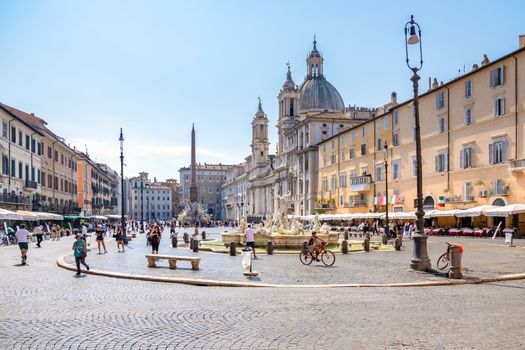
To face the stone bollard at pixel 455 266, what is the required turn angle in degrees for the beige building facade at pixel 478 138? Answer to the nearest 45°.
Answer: approximately 45° to its left

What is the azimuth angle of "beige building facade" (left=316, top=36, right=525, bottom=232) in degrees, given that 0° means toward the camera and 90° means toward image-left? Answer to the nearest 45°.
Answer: approximately 45°

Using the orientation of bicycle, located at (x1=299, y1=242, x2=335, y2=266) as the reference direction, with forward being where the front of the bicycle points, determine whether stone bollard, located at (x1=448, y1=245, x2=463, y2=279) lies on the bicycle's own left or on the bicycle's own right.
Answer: on the bicycle's own right

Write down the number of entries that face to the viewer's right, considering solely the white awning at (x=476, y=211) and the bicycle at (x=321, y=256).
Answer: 1

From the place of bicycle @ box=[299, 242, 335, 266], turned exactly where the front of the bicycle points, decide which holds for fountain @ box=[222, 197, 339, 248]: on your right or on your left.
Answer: on your left

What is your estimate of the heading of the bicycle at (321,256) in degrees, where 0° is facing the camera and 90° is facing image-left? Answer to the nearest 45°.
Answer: approximately 270°

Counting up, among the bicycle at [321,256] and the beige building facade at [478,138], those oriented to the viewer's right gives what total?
1

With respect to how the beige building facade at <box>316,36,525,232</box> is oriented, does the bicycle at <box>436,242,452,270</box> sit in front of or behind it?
in front

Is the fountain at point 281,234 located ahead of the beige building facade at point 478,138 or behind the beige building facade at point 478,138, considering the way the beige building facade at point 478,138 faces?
ahead

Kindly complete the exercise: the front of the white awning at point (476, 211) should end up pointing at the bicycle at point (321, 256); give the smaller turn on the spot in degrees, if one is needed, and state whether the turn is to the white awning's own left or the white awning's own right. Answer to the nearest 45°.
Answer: approximately 45° to the white awning's own left

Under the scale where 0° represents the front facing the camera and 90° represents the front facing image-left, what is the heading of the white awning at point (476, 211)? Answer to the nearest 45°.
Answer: approximately 45°

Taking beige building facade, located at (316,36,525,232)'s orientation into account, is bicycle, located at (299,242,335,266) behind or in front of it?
in front
